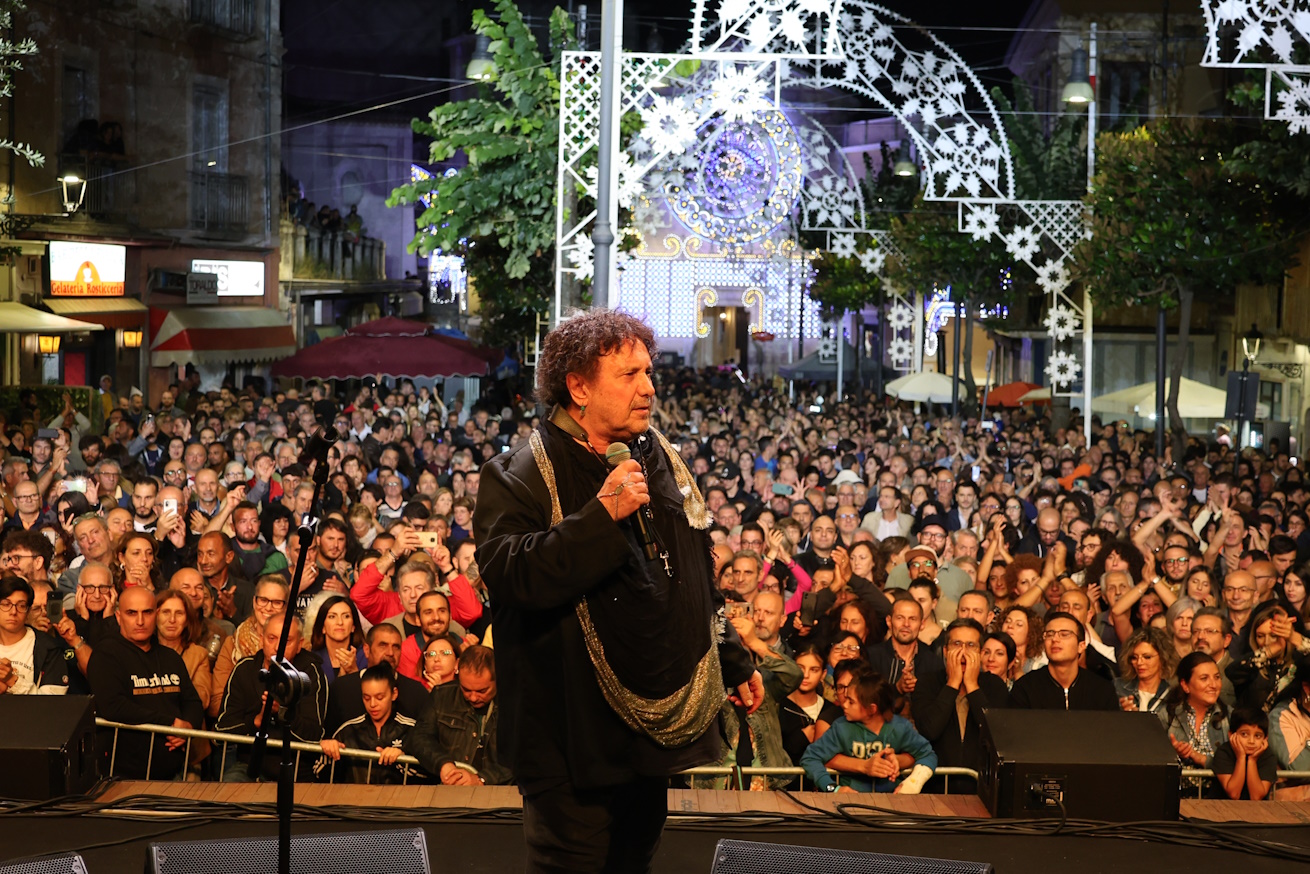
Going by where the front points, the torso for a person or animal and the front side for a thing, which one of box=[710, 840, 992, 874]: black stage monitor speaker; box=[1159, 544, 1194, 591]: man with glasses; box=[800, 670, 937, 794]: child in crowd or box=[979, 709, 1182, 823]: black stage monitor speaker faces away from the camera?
box=[979, 709, 1182, 823]: black stage monitor speaker

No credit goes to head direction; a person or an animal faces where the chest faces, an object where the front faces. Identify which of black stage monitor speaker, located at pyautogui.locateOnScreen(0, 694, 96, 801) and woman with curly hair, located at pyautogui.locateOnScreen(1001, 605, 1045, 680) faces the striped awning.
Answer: the black stage monitor speaker

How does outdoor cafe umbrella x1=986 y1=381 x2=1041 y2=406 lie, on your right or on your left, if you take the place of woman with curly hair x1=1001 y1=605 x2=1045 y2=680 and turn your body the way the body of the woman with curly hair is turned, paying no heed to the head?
on your right

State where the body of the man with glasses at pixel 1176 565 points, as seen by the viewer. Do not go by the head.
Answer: toward the camera

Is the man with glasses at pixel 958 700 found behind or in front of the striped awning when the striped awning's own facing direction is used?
in front

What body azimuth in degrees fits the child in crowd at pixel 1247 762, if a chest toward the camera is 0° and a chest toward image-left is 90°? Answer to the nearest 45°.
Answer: approximately 0°

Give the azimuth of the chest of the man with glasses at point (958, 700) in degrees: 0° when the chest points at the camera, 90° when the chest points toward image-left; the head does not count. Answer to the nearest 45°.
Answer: approximately 0°
